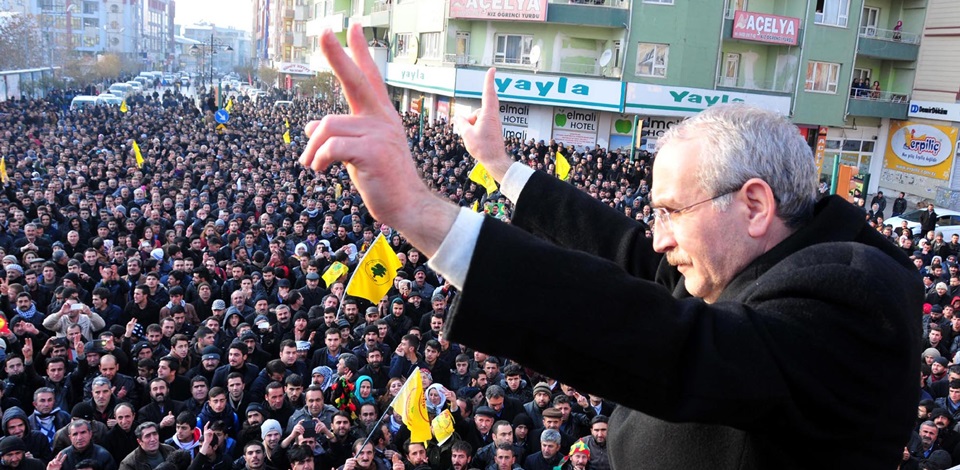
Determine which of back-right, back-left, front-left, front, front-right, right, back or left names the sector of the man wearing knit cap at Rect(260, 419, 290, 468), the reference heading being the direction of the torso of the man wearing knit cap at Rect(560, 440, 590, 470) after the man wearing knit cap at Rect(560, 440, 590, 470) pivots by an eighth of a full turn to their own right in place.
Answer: right

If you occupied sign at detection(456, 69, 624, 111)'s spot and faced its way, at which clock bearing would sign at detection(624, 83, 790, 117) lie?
sign at detection(624, 83, 790, 117) is roughly at 9 o'clock from sign at detection(456, 69, 624, 111).

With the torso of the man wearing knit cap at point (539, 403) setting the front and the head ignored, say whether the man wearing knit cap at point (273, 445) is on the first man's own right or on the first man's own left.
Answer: on the first man's own right

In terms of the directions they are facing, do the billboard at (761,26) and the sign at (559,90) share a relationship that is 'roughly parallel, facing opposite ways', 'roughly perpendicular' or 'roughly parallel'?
roughly parallel

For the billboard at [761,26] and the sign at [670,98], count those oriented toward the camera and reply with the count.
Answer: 2

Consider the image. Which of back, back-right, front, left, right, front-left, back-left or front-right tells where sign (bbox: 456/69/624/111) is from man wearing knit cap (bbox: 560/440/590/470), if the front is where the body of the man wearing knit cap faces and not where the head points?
back-left

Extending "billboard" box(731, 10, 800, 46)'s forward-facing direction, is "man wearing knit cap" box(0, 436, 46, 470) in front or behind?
in front

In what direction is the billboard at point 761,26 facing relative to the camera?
toward the camera

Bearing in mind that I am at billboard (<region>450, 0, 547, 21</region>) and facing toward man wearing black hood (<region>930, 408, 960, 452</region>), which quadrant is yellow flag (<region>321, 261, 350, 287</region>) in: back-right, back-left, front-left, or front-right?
front-right

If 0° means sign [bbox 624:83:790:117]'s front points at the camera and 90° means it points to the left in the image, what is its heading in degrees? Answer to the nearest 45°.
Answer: approximately 0°

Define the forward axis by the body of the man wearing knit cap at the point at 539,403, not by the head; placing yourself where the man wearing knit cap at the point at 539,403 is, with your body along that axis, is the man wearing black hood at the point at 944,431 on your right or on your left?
on your left

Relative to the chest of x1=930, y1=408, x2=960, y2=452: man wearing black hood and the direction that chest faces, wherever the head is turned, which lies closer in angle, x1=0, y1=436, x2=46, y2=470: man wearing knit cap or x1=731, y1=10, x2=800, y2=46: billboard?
the man wearing knit cap

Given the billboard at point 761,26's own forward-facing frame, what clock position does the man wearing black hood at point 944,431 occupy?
The man wearing black hood is roughly at 12 o'clock from the billboard.
